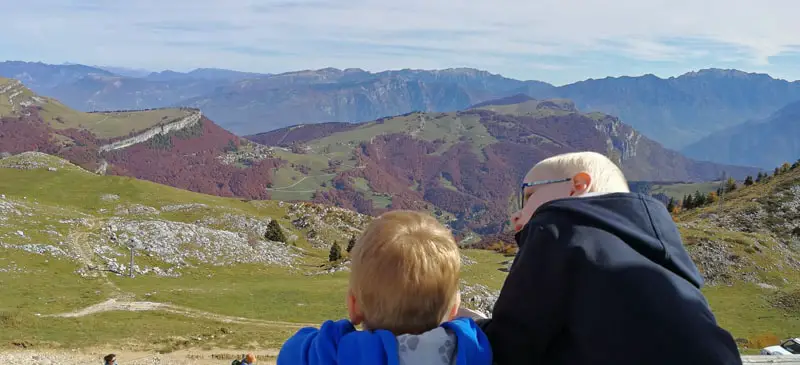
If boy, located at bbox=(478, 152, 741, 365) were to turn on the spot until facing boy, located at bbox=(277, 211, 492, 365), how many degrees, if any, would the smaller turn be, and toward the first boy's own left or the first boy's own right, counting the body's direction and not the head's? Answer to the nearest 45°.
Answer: approximately 45° to the first boy's own left

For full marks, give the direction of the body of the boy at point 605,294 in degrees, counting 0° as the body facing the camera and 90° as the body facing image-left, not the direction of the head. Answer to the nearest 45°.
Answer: approximately 135°

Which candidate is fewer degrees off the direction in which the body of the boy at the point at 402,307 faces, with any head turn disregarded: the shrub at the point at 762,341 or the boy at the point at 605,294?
the shrub

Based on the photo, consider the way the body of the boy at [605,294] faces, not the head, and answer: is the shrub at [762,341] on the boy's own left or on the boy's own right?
on the boy's own right

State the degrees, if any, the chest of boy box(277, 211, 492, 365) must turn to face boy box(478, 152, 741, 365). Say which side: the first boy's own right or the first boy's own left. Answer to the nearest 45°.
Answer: approximately 90° to the first boy's own right

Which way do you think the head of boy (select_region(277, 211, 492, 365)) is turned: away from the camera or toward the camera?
away from the camera

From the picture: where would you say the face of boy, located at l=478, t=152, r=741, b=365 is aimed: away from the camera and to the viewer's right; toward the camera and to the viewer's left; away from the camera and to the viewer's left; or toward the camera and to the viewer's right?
away from the camera and to the viewer's left

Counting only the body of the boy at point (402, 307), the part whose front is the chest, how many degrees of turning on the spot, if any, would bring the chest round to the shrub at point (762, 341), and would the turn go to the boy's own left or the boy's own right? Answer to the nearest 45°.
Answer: approximately 45° to the boy's own right

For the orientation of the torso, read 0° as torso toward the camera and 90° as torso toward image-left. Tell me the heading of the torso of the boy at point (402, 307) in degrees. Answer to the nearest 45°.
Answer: approximately 180°
